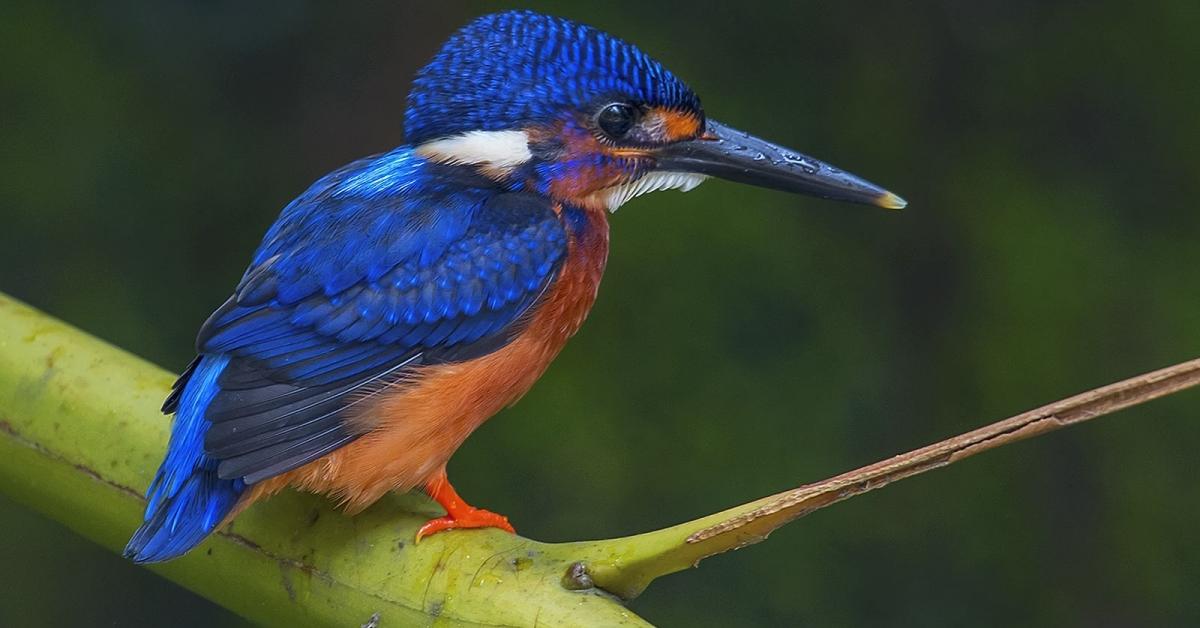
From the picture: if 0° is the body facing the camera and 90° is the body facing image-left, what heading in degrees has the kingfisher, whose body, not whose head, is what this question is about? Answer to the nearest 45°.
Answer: approximately 270°
